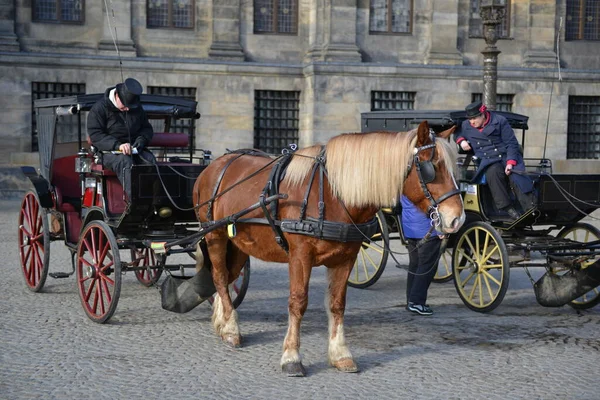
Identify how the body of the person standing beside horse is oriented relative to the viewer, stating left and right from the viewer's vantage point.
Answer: facing to the right of the viewer

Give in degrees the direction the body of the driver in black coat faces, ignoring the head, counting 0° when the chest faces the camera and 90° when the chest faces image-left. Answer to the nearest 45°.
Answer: approximately 315°

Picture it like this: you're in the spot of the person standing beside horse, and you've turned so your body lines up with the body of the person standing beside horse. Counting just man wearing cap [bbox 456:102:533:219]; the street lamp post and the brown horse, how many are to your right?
1

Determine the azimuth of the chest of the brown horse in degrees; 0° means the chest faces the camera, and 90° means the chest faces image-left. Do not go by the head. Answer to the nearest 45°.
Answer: approximately 315°

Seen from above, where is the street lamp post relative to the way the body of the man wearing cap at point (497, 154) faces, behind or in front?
behind

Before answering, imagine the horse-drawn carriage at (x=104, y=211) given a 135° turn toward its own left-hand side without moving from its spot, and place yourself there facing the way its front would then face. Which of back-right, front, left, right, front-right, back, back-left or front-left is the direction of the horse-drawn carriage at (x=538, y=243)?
right

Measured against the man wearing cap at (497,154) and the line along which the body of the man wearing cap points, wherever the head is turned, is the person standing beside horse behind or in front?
in front

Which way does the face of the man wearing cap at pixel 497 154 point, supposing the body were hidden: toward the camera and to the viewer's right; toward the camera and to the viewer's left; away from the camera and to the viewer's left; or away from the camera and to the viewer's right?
toward the camera and to the viewer's left

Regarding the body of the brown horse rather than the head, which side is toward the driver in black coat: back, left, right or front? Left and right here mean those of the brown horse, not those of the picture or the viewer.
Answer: back

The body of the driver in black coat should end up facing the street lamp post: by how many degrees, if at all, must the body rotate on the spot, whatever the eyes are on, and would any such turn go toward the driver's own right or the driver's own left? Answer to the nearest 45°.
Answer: approximately 90° to the driver's own left
